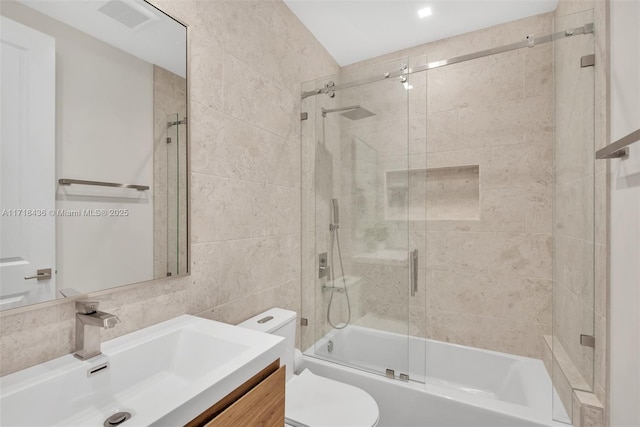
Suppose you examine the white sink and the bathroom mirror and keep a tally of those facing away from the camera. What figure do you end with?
0

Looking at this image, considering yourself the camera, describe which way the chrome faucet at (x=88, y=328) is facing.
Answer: facing the viewer and to the right of the viewer

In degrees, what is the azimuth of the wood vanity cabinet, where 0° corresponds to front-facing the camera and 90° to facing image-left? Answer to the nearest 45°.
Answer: approximately 315°

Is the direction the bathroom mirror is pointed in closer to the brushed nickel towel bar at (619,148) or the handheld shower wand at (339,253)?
the brushed nickel towel bar

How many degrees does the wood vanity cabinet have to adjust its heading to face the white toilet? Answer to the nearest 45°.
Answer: approximately 90° to its left

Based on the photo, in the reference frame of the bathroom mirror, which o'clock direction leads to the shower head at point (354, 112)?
The shower head is roughly at 10 o'clock from the bathroom mirror.

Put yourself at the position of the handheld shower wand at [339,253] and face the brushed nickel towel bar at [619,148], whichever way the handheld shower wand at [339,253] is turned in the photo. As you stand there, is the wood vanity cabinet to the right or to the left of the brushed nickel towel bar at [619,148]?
right
